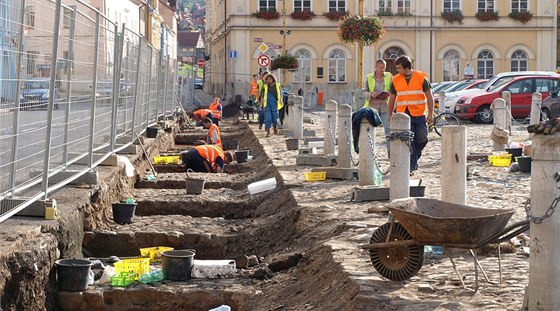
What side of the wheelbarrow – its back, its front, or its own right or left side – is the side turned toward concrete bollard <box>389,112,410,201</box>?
right

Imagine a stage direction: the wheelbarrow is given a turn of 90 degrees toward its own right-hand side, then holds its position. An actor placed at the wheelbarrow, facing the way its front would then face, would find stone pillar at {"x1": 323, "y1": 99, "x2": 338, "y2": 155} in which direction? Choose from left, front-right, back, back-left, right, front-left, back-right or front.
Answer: front

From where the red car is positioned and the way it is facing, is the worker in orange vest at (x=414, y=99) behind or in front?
in front

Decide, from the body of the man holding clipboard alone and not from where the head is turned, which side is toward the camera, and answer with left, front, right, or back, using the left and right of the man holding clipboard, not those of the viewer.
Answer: front

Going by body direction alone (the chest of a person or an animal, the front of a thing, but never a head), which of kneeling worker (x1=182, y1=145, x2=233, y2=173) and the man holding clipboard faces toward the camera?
the man holding clipboard

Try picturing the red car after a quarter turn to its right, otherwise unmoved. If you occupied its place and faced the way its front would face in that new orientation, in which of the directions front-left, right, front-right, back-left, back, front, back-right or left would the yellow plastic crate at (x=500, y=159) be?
back-left

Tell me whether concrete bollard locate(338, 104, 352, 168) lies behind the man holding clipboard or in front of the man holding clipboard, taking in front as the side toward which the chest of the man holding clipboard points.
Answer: in front

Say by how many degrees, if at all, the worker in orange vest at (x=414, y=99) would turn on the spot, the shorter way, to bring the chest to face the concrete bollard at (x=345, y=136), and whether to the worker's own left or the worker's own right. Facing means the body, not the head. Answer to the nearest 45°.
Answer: approximately 90° to the worker's own right

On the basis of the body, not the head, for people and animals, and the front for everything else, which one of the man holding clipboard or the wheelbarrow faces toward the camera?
the man holding clipboard

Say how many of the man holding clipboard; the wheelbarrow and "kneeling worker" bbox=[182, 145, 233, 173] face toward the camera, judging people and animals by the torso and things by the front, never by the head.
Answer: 1

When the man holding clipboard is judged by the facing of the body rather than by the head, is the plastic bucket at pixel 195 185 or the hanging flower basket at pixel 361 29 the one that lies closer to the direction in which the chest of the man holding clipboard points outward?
the plastic bucket

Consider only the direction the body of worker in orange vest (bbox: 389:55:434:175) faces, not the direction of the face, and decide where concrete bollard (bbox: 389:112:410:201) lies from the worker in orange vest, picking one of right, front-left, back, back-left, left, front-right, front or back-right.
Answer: front-left
